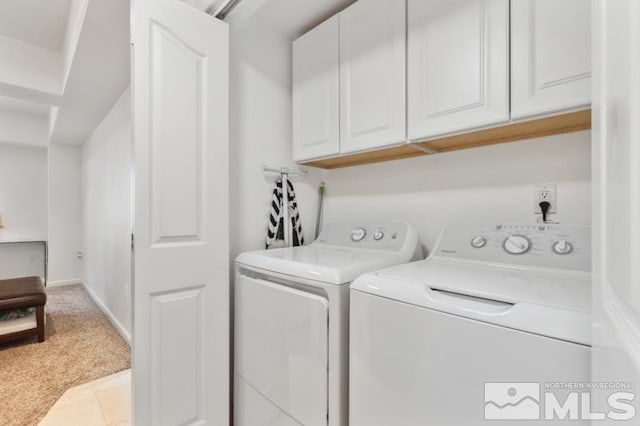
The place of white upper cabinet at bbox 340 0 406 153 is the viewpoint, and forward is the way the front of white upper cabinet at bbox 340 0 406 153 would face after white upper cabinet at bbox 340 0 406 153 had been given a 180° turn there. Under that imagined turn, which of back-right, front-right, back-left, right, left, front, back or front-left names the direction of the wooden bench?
back-left

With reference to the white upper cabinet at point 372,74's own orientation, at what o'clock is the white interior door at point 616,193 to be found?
The white interior door is roughly at 10 o'clock from the white upper cabinet.

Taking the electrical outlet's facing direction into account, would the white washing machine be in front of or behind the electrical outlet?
in front

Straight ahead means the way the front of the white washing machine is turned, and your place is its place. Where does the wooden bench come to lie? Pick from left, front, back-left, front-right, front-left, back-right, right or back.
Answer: front-right

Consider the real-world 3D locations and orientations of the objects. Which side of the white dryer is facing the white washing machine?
left

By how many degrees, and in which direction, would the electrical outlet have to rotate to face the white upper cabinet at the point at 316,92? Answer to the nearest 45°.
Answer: approximately 90° to its right
